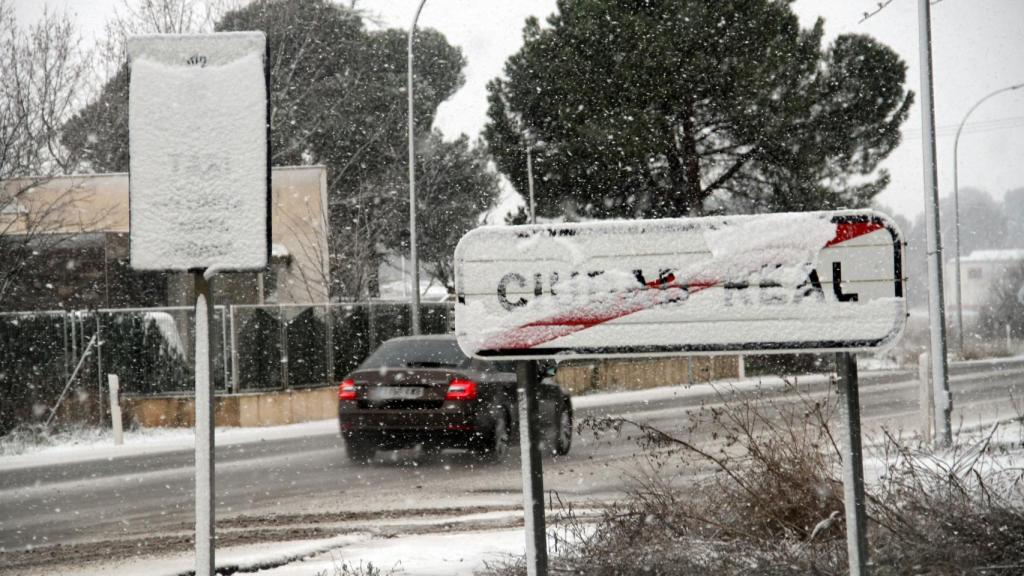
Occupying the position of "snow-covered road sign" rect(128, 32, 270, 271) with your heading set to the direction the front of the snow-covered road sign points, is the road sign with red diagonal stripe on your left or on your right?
on your left

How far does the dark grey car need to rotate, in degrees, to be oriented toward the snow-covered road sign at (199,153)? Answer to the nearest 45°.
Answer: approximately 135° to its right

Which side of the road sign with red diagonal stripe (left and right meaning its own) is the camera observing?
front

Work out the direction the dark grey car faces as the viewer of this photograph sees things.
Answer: facing away from the viewer and to the right of the viewer

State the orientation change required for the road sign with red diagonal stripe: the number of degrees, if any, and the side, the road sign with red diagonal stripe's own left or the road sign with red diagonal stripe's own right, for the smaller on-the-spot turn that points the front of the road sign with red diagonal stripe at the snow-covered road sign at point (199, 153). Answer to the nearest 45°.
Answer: approximately 90° to the road sign with red diagonal stripe's own right

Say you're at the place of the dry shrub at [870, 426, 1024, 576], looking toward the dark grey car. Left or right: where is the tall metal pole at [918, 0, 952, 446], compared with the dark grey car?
right

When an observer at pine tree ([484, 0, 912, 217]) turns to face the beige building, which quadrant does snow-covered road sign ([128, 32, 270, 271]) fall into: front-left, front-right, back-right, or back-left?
front-left

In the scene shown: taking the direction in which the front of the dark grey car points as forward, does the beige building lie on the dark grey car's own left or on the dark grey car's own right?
on the dark grey car's own left

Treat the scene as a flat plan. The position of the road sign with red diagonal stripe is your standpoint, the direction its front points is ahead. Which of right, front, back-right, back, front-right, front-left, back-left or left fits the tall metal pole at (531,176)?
back

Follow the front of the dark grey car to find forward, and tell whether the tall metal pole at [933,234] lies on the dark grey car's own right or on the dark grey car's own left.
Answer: on the dark grey car's own right

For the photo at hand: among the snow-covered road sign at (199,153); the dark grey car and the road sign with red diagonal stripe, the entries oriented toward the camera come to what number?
2

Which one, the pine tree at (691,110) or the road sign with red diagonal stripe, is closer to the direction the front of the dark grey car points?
the pine tree

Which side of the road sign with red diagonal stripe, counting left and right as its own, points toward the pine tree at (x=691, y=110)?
back

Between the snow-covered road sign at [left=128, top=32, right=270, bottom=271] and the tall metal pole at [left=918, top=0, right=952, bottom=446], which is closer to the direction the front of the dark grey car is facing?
the tall metal pole

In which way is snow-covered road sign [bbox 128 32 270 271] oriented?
toward the camera

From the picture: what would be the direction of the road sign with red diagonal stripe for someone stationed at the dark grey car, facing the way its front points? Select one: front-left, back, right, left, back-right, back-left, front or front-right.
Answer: back-right
